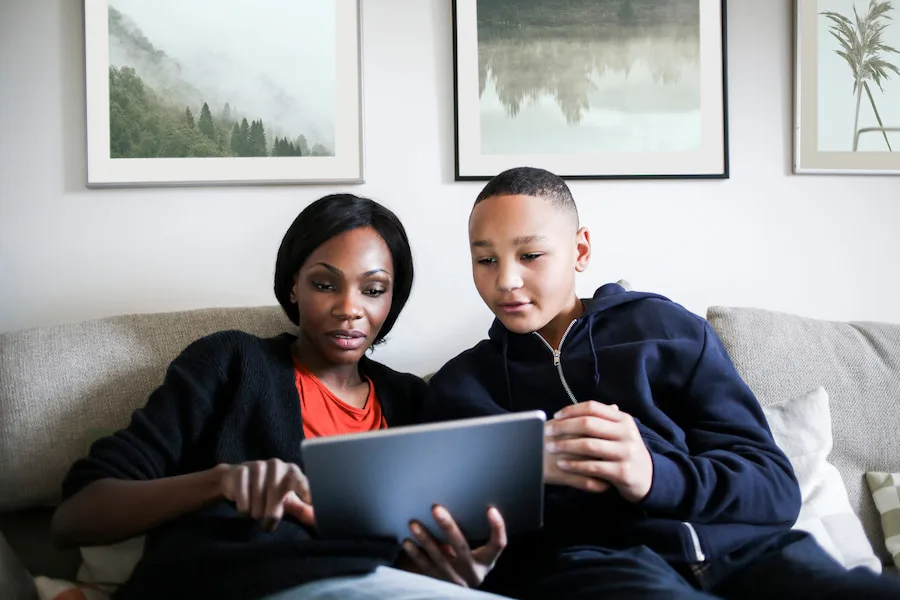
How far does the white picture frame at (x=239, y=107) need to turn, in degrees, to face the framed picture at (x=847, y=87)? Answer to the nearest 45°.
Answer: approximately 90° to its left

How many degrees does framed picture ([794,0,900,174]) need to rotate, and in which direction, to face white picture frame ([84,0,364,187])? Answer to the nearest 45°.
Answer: approximately 45° to its right

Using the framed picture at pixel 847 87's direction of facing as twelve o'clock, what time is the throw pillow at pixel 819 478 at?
The throw pillow is roughly at 12 o'clock from the framed picture.

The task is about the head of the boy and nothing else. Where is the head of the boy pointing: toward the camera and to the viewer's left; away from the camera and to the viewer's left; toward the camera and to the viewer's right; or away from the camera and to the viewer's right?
toward the camera and to the viewer's left

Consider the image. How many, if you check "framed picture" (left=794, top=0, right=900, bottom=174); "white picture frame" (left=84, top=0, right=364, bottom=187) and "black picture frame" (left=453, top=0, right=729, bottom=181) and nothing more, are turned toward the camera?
3

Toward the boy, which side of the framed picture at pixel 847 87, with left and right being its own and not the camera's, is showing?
front
